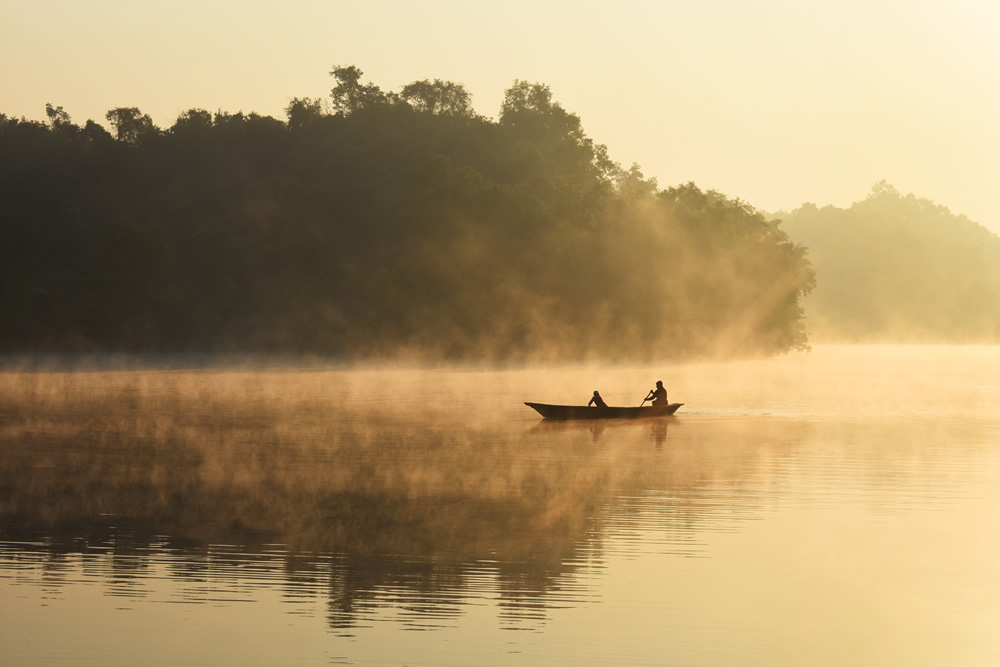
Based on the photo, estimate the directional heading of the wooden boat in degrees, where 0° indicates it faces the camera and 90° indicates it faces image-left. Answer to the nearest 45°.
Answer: approximately 90°
